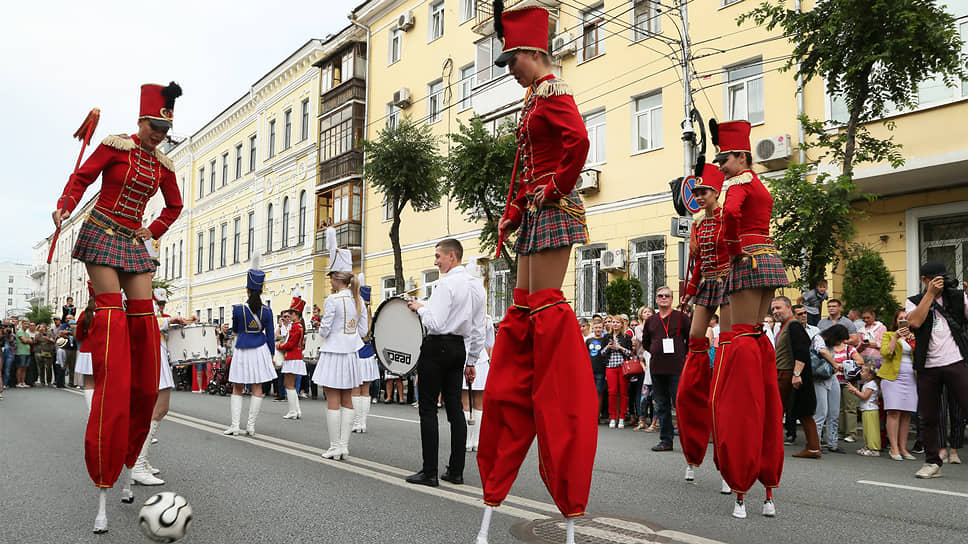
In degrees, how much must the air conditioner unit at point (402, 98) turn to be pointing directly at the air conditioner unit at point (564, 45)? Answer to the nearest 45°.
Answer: approximately 90° to its left

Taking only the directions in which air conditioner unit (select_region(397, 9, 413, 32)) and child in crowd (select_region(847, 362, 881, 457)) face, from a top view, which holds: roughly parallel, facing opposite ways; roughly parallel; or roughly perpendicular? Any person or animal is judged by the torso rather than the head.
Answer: roughly perpendicular

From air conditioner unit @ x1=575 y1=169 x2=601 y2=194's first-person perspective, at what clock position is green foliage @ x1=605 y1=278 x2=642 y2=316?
The green foliage is roughly at 10 o'clock from the air conditioner unit.

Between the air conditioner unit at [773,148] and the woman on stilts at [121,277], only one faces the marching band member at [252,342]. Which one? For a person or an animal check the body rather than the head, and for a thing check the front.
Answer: the air conditioner unit

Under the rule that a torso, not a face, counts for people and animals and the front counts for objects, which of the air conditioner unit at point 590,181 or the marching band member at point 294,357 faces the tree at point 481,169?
the air conditioner unit

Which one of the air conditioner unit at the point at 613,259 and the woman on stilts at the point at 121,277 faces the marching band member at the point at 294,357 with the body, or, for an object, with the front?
the air conditioner unit

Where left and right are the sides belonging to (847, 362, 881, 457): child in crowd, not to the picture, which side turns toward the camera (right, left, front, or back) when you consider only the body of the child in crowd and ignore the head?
left

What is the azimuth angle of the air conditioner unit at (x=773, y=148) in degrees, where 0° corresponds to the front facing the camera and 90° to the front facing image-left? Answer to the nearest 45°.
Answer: approximately 45°

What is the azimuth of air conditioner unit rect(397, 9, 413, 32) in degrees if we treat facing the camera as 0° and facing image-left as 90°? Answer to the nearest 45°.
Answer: approximately 45°
